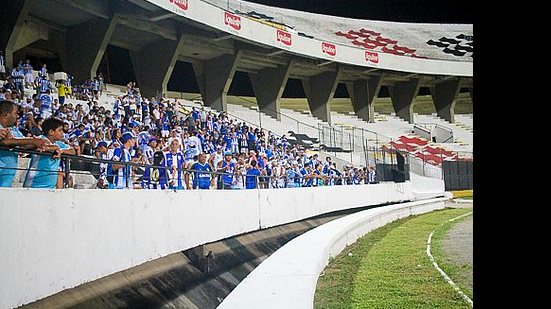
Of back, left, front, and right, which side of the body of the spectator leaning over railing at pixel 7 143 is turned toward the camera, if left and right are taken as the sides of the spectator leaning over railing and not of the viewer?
right

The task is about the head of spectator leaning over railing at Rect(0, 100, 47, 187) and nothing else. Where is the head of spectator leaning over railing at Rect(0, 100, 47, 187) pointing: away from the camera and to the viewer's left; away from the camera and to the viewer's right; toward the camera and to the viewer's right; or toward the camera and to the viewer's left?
toward the camera and to the viewer's right

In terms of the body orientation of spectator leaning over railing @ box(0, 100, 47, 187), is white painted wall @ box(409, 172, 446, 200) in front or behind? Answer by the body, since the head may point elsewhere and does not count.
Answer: in front
